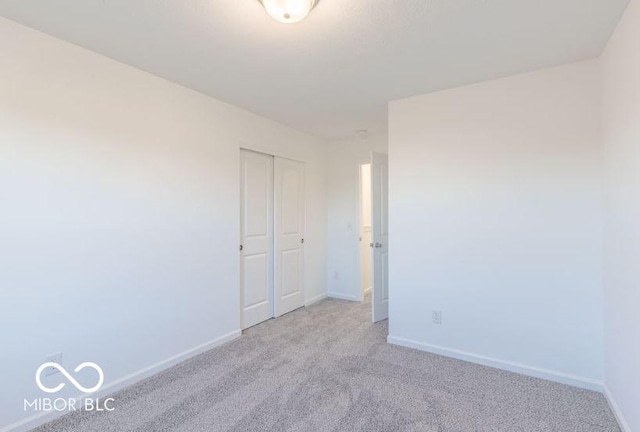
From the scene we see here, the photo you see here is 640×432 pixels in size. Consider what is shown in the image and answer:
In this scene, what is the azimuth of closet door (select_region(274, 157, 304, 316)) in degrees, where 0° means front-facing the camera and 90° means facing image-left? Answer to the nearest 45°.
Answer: approximately 315°

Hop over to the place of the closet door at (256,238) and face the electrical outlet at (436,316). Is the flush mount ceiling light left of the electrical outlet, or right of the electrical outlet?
right

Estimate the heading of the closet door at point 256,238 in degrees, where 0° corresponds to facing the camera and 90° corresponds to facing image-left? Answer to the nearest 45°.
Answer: approximately 315°

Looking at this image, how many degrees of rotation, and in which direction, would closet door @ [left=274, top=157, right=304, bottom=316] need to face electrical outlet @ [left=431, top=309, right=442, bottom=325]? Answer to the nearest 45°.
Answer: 0° — it already faces it

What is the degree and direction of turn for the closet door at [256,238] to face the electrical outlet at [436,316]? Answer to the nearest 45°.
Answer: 0° — it already faces it

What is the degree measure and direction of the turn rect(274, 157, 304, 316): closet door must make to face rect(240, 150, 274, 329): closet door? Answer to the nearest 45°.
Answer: approximately 90° to its right

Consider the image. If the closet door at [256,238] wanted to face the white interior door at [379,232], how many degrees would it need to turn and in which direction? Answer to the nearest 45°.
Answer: approximately 45° to its left

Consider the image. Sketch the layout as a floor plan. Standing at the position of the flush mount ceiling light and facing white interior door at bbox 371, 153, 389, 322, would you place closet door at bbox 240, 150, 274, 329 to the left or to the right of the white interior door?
left
